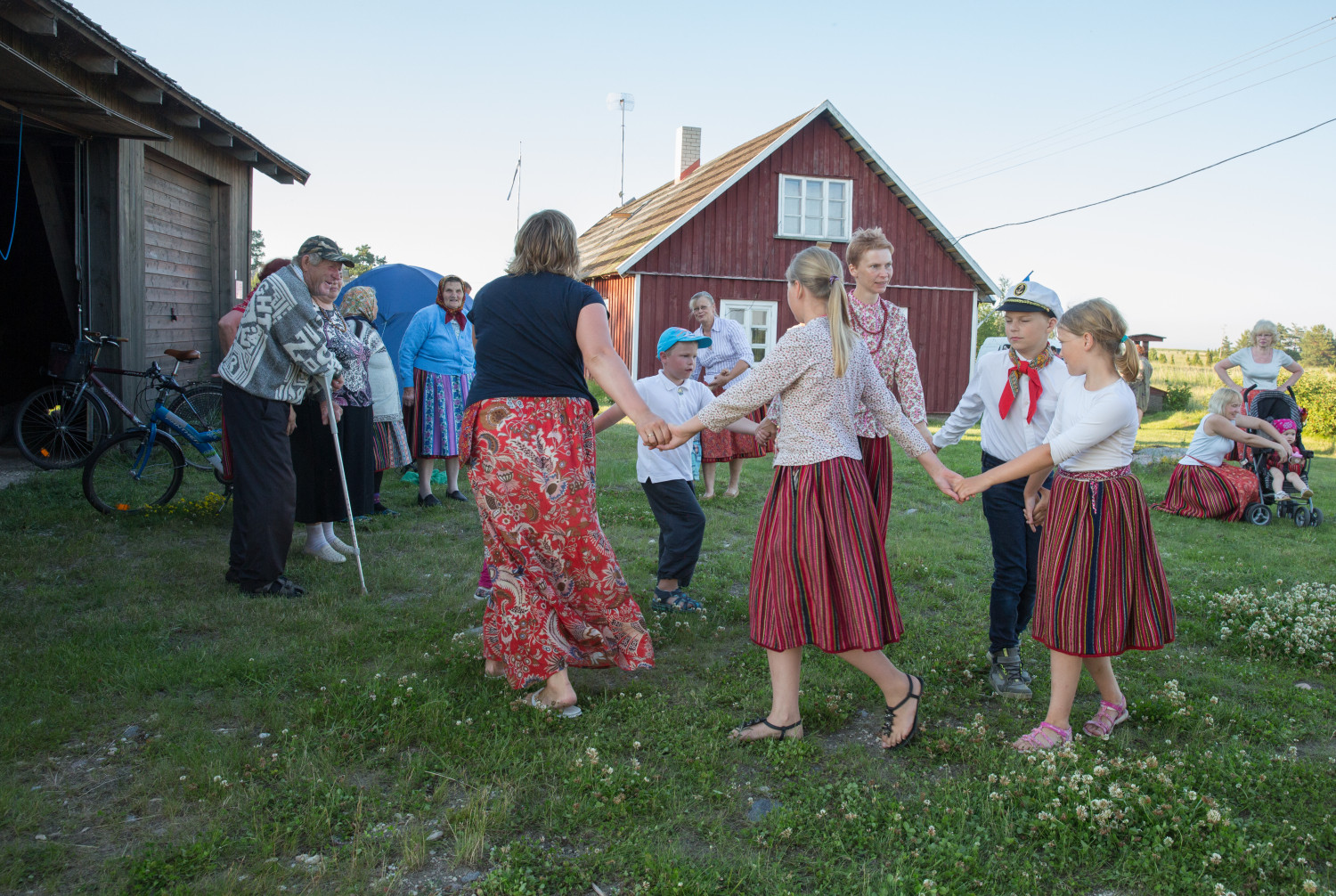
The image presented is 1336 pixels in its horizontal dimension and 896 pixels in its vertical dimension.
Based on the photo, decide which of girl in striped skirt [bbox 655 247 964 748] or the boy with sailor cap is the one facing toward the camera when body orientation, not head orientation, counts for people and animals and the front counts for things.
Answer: the boy with sailor cap

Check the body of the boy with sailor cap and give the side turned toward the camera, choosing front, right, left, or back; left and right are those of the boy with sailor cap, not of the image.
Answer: front

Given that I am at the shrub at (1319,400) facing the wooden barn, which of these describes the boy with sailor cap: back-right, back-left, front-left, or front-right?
front-left

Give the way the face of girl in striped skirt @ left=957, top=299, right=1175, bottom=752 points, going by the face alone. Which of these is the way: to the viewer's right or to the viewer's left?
to the viewer's left

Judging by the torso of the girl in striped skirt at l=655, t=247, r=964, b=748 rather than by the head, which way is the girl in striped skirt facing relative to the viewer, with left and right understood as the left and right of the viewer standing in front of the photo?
facing away from the viewer and to the left of the viewer

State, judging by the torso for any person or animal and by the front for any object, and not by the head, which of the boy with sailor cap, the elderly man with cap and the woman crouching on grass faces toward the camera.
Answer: the boy with sailor cap

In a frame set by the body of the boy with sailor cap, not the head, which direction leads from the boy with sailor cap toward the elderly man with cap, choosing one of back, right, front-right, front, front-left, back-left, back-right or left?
right

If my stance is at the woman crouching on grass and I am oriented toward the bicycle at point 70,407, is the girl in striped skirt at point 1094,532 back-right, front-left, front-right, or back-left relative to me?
front-left

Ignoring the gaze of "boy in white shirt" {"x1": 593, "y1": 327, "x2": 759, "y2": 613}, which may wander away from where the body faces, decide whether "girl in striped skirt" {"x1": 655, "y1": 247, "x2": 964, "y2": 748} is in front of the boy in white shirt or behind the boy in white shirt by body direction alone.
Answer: in front

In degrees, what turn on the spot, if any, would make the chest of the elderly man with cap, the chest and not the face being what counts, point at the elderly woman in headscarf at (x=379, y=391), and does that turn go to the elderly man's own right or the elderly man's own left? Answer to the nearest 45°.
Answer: approximately 90° to the elderly man's own left

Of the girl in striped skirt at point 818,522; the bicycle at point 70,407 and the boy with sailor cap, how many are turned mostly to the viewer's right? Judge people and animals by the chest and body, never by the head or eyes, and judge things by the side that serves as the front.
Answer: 0

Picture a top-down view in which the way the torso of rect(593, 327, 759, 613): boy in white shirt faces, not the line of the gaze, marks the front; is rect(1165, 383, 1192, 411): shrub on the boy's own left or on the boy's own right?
on the boy's own left

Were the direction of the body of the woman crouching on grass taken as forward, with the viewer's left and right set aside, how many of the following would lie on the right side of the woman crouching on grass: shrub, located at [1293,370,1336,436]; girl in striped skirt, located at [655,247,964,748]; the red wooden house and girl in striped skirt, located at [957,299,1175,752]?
2

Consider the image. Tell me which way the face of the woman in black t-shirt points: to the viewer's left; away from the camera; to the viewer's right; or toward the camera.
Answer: away from the camera

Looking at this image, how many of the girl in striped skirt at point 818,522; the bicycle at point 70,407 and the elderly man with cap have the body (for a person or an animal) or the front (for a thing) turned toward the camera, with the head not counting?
0

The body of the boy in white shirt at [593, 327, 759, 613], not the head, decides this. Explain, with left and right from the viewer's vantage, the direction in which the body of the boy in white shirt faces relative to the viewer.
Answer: facing the viewer and to the right of the viewer

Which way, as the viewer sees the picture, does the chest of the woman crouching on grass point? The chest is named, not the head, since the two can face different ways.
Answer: to the viewer's right

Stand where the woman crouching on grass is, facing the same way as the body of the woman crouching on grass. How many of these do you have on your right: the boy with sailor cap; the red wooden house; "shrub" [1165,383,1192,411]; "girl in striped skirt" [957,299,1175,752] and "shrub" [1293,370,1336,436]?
2

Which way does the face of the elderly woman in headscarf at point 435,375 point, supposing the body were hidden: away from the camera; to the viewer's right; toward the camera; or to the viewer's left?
toward the camera

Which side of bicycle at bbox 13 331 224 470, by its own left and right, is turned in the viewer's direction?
left

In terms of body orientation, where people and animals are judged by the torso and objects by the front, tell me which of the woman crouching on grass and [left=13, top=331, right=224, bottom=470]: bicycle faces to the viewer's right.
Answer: the woman crouching on grass

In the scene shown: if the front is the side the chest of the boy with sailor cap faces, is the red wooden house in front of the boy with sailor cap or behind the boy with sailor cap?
behind

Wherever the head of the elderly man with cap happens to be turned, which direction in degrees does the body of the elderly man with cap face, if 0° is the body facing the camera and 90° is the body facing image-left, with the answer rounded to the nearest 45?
approximately 270°

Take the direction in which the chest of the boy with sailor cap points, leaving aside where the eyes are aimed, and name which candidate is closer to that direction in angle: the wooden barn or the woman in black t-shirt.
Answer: the woman in black t-shirt
